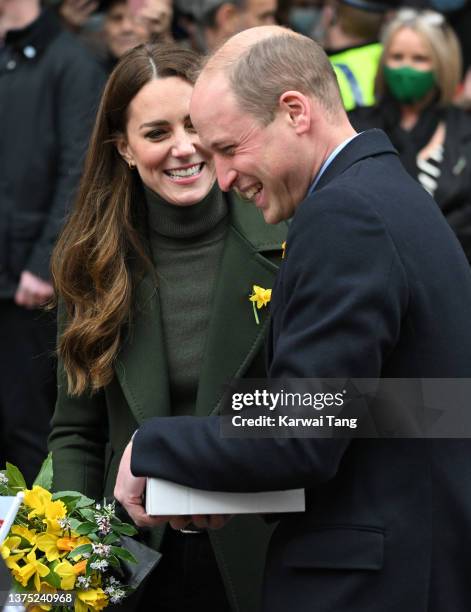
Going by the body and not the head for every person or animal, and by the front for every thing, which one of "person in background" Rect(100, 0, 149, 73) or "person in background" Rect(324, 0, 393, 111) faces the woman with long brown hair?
"person in background" Rect(100, 0, 149, 73)

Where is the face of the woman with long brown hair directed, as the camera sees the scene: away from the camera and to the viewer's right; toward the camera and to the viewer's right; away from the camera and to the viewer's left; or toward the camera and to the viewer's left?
toward the camera and to the viewer's right

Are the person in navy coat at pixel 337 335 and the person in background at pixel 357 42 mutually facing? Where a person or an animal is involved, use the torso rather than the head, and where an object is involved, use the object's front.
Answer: no

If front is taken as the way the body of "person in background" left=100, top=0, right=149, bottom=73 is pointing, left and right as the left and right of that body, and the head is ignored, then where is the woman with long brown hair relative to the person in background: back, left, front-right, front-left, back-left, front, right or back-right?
front

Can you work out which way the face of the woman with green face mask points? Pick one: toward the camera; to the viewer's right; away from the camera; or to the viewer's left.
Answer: toward the camera

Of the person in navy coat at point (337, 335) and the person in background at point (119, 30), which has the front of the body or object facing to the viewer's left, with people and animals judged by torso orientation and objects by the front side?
the person in navy coat

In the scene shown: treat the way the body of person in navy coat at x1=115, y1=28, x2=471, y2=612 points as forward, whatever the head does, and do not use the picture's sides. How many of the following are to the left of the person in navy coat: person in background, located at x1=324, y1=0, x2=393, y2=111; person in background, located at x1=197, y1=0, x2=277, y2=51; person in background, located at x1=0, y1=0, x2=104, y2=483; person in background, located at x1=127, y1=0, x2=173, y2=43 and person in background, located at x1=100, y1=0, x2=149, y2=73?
0

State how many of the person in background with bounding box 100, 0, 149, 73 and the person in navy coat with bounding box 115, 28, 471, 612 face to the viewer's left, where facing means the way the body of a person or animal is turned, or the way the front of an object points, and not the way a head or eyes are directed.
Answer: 1

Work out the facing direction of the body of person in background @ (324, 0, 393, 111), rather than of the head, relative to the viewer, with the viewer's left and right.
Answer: facing away from the viewer and to the left of the viewer

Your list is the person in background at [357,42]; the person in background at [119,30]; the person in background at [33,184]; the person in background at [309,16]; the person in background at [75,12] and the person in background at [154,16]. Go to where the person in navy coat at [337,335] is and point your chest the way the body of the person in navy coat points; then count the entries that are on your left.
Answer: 0

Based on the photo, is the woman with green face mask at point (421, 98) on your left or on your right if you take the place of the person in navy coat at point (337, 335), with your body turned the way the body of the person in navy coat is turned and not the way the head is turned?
on your right

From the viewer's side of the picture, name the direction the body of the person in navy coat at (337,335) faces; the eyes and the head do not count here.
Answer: to the viewer's left

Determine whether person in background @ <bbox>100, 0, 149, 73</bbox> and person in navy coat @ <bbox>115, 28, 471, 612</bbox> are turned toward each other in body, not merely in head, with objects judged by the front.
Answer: no

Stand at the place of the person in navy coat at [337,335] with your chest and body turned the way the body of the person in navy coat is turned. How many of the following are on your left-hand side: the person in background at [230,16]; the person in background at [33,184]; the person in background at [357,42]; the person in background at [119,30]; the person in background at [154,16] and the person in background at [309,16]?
0

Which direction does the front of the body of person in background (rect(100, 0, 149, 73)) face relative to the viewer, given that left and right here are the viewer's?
facing the viewer

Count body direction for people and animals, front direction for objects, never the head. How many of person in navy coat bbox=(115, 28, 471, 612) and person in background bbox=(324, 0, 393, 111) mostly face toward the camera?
0
